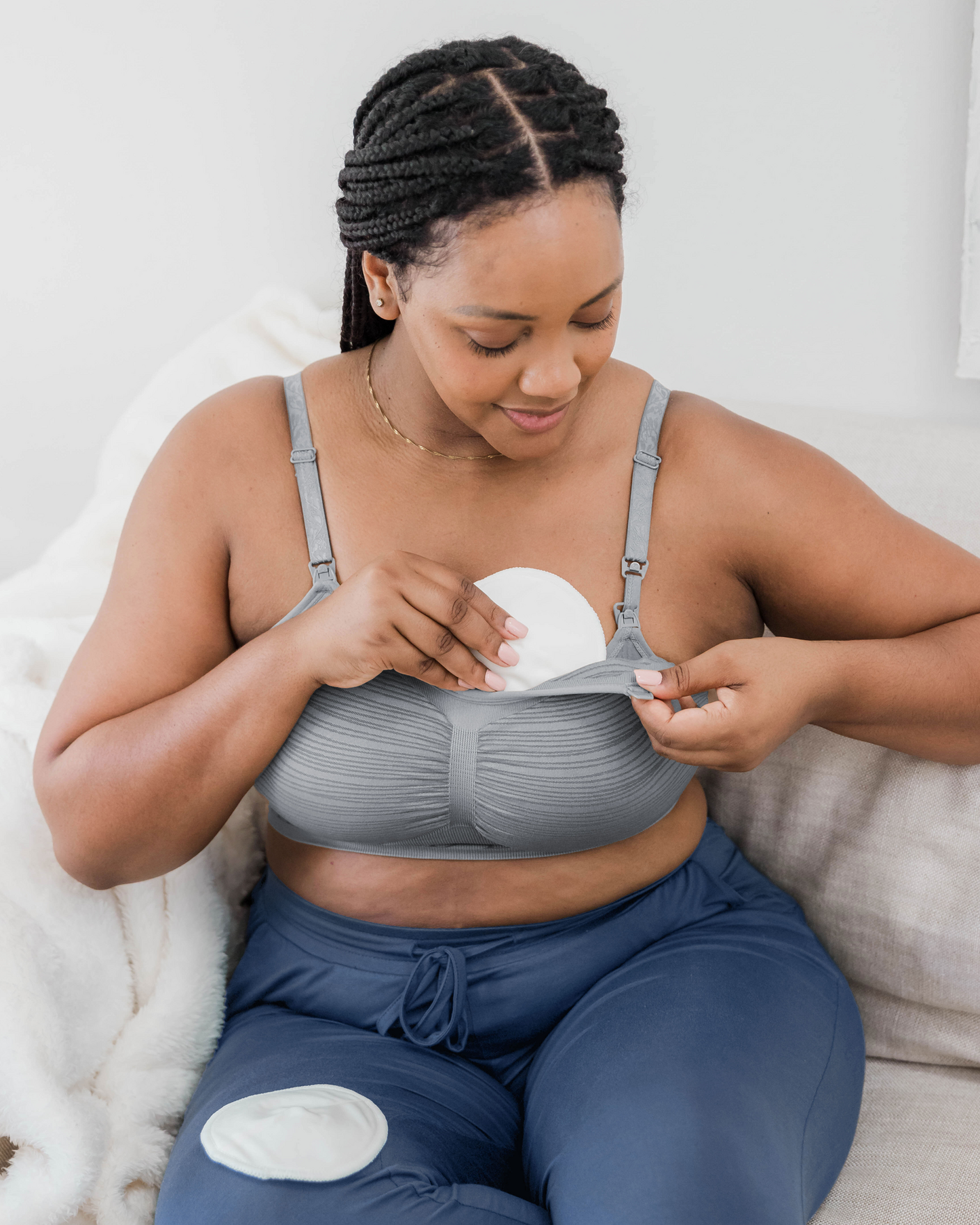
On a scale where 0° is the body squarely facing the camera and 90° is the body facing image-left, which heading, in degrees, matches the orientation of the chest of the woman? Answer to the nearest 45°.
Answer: approximately 0°

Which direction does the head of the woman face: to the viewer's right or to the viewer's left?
to the viewer's right

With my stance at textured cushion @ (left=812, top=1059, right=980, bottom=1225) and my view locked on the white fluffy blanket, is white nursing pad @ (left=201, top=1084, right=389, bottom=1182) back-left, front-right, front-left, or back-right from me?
front-left
